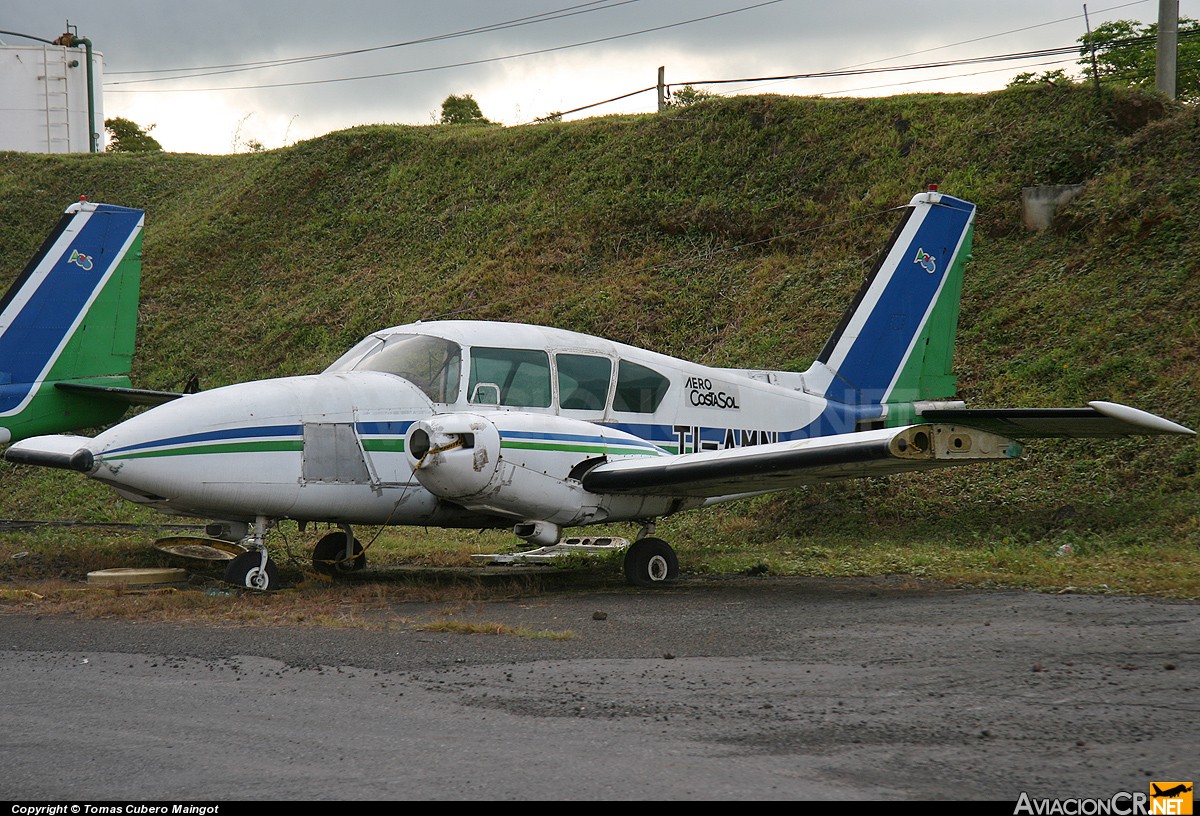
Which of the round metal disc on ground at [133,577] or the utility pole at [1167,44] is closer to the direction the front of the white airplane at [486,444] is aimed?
the round metal disc on ground

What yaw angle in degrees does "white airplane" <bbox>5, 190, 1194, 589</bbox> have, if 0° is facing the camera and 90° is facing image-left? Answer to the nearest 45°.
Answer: approximately 45°

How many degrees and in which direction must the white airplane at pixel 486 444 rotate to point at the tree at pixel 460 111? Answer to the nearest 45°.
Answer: approximately 135° to its right

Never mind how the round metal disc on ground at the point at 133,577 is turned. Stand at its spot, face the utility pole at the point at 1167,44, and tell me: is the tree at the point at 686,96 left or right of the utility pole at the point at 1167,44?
left

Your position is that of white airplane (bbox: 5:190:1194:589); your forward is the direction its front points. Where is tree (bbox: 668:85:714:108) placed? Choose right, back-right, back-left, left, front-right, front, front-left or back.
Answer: back-right

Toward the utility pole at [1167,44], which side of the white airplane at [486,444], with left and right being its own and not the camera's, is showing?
back

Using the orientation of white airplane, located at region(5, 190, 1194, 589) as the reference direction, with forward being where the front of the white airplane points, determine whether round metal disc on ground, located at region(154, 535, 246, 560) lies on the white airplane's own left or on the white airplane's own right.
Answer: on the white airplane's own right
